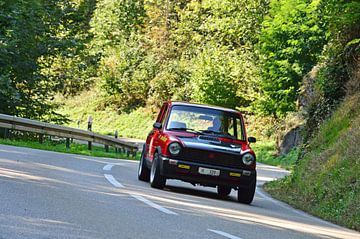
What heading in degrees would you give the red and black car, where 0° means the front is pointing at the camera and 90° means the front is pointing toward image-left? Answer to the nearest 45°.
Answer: approximately 0°

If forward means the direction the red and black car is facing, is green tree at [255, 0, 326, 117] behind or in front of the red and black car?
behind

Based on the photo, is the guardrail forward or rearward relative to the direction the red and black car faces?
rearward
